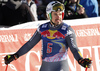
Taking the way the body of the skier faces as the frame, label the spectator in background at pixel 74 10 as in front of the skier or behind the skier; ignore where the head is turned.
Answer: behind

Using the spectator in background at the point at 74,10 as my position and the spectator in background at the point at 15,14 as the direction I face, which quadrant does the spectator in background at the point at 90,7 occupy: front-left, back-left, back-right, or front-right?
back-right

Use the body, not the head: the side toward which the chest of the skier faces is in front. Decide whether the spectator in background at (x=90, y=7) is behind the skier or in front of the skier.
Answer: behind

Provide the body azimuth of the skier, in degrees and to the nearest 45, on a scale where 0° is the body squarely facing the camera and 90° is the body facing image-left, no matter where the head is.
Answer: approximately 0°
